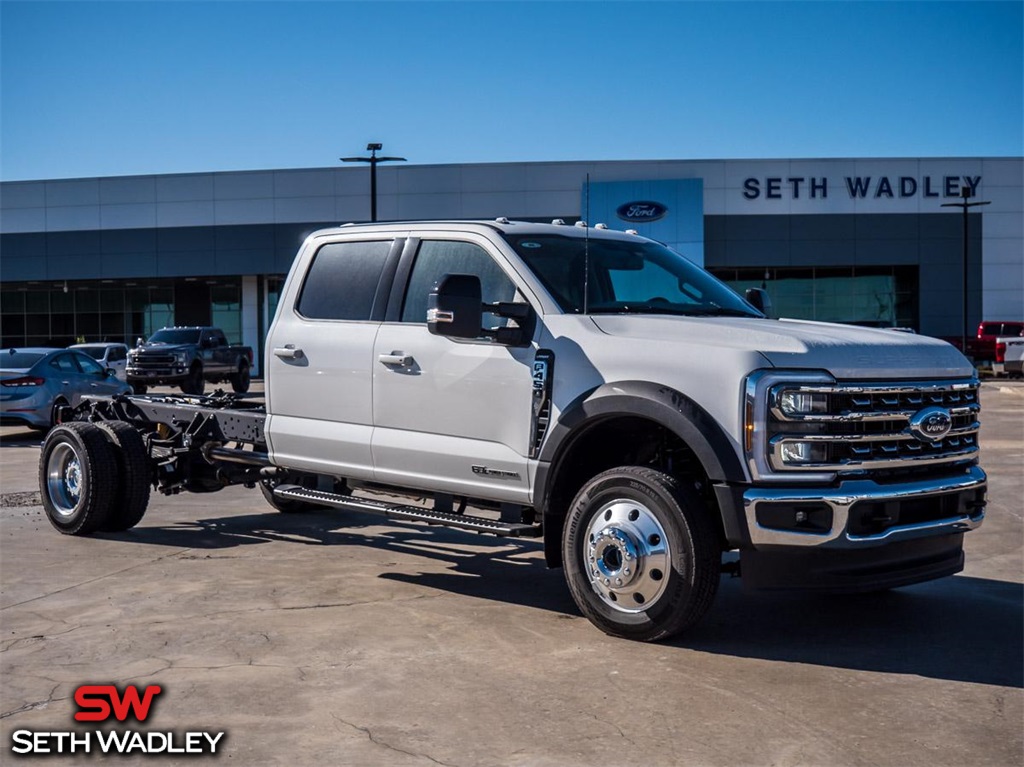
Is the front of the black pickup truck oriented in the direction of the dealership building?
no

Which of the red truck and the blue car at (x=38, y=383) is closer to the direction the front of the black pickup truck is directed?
the blue car

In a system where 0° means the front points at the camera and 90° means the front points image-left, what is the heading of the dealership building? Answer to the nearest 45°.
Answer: approximately 0°

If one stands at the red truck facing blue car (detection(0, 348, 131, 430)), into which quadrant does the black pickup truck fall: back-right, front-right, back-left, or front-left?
front-right

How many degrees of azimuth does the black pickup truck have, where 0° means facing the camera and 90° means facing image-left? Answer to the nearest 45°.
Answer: approximately 45°

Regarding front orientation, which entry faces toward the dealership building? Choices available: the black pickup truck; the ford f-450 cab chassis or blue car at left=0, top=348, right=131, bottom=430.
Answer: the blue car

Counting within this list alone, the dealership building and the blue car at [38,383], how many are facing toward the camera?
1

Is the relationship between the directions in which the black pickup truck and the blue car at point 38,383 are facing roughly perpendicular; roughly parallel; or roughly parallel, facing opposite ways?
roughly parallel, facing opposite ways

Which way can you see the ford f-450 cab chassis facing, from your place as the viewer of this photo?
facing the viewer and to the right of the viewer

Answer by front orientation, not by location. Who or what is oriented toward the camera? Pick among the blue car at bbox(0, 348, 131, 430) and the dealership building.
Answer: the dealership building

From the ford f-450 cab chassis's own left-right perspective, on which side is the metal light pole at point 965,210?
on its left

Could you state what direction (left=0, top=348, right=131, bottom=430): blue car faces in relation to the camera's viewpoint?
facing away from the viewer and to the right of the viewer

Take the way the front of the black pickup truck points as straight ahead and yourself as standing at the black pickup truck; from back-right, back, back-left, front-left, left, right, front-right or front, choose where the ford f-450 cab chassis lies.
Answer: front-left

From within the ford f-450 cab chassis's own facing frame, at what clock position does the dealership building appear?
The dealership building is roughly at 8 o'clock from the ford f-450 cab chassis.

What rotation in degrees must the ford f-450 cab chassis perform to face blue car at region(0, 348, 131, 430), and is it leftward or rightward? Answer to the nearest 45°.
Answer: approximately 180°

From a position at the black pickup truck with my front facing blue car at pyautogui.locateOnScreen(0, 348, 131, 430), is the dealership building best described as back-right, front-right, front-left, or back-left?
back-left

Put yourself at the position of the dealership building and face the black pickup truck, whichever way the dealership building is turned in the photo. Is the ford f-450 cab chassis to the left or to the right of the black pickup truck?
left
